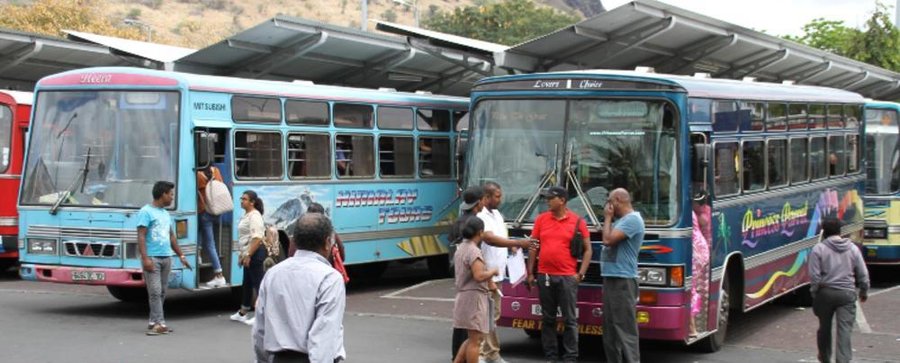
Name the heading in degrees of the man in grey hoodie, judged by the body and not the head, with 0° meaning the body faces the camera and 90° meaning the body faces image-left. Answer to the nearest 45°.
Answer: approximately 180°

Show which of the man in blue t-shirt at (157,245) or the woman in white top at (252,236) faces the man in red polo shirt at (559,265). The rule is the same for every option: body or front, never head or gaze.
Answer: the man in blue t-shirt

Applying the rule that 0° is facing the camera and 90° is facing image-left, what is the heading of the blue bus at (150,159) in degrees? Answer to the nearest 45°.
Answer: approximately 45°

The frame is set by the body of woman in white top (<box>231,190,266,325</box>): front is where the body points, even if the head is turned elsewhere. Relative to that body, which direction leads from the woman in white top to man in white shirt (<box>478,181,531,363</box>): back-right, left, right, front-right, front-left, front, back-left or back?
back-left

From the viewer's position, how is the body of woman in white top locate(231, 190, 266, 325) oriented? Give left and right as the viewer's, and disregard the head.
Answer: facing to the left of the viewer

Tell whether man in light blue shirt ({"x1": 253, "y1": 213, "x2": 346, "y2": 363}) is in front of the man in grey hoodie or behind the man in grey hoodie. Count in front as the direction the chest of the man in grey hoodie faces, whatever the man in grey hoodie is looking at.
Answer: behind

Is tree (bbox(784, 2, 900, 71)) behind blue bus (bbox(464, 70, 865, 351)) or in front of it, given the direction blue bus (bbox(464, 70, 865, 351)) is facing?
behind

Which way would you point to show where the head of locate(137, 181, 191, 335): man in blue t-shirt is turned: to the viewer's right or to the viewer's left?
to the viewer's right
